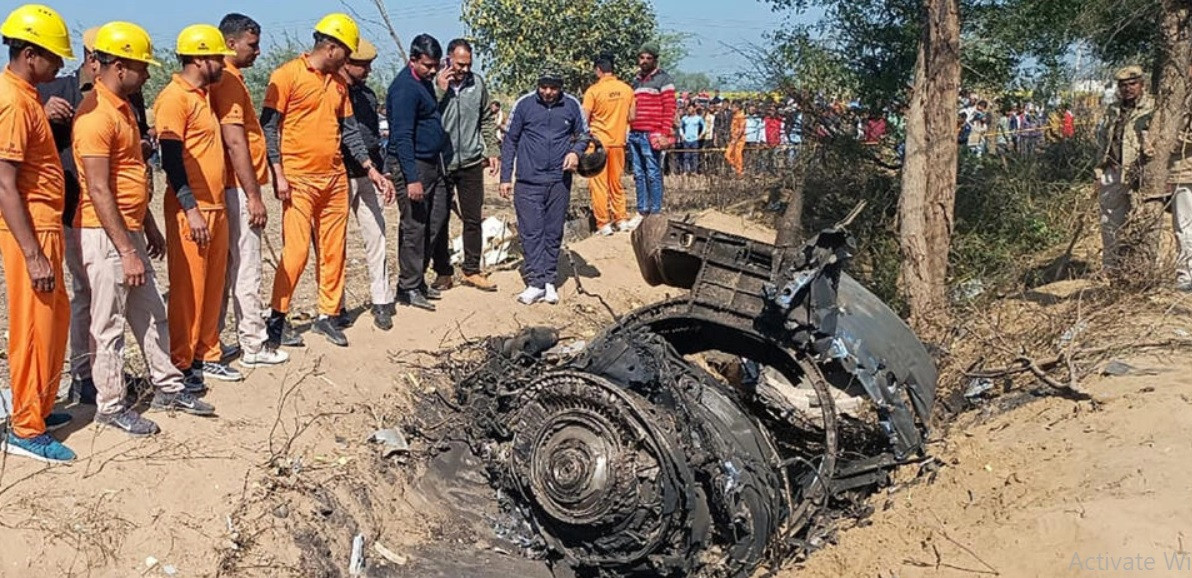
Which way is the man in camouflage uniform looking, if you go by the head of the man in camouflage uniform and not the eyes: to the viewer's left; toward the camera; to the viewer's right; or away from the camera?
toward the camera

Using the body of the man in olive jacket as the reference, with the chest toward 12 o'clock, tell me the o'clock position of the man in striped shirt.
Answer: The man in striped shirt is roughly at 7 o'clock from the man in olive jacket.

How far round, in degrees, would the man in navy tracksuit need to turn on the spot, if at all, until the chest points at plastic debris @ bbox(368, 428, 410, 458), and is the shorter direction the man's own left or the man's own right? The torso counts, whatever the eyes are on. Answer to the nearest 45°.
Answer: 0° — they already face it

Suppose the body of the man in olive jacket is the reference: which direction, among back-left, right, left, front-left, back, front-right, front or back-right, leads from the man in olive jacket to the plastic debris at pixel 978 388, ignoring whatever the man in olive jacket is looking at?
front-left

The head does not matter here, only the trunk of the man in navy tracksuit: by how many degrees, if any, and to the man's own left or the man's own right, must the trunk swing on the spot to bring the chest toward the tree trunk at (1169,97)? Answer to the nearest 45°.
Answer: approximately 90° to the man's own left

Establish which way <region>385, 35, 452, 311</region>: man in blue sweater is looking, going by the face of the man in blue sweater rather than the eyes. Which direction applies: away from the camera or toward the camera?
toward the camera

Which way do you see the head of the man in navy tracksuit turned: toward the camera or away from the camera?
toward the camera

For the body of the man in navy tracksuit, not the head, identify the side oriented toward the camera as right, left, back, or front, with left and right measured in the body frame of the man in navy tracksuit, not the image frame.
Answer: front

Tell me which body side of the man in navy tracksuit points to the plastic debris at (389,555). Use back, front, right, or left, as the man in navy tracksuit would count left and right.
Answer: front

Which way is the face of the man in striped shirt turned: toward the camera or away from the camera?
toward the camera

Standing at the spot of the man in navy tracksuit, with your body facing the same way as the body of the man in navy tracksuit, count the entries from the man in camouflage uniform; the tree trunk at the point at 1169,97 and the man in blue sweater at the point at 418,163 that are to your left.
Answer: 2

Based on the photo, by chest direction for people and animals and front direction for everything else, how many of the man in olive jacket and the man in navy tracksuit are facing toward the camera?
2

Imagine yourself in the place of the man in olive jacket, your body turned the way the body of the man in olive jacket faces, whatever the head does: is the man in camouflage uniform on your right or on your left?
on your left

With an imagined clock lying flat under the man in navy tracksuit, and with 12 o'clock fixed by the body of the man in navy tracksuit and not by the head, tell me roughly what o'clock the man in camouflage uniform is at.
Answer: The man in camouflage uniform is roughly at 9 o'clock from the man in navy tracksuit.

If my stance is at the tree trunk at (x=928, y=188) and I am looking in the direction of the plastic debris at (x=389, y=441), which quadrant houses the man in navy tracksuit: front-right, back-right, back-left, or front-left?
front-right

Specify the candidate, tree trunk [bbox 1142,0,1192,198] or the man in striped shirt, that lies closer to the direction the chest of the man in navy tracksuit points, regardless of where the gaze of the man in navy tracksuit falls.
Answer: the tree trunk

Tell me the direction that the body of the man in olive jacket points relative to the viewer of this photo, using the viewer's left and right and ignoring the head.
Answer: facing the viewer
